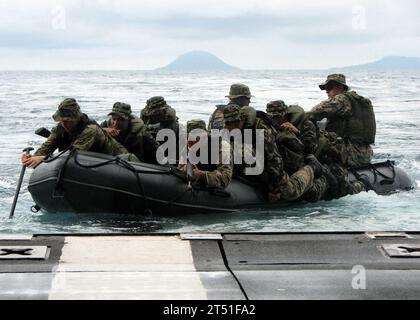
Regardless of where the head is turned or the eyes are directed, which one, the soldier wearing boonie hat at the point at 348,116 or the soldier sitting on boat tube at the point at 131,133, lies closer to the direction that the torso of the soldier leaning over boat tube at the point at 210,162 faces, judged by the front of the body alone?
the soldier sitting on boat tube

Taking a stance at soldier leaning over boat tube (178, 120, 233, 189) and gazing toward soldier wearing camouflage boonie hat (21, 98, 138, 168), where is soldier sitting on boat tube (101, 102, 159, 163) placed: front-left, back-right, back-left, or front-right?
front-right

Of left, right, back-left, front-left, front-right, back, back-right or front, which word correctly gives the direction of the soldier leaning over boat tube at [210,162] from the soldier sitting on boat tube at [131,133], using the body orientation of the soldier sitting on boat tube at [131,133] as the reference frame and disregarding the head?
left

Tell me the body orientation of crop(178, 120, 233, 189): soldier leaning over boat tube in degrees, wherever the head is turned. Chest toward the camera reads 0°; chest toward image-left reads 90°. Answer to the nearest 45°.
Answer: approximately 90°

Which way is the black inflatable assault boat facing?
to the viewer's left

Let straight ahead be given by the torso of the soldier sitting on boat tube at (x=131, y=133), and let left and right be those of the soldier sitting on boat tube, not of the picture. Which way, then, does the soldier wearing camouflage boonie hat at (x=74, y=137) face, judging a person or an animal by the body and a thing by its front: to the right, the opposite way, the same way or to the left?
the same way

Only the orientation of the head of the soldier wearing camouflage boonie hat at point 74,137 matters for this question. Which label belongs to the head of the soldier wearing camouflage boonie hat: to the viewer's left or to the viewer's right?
to the viewer's left

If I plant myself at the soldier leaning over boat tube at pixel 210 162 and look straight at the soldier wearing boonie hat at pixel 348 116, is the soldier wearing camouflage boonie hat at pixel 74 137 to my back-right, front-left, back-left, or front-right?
back-left

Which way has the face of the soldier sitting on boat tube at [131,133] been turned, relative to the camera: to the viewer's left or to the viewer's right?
to the viewer's left

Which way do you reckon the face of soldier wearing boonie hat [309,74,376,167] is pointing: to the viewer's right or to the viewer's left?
to the viewer's left

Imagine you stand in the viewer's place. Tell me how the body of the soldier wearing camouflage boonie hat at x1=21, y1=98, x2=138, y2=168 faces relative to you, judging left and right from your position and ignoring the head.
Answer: facing the viewer and to the left of the viewer
